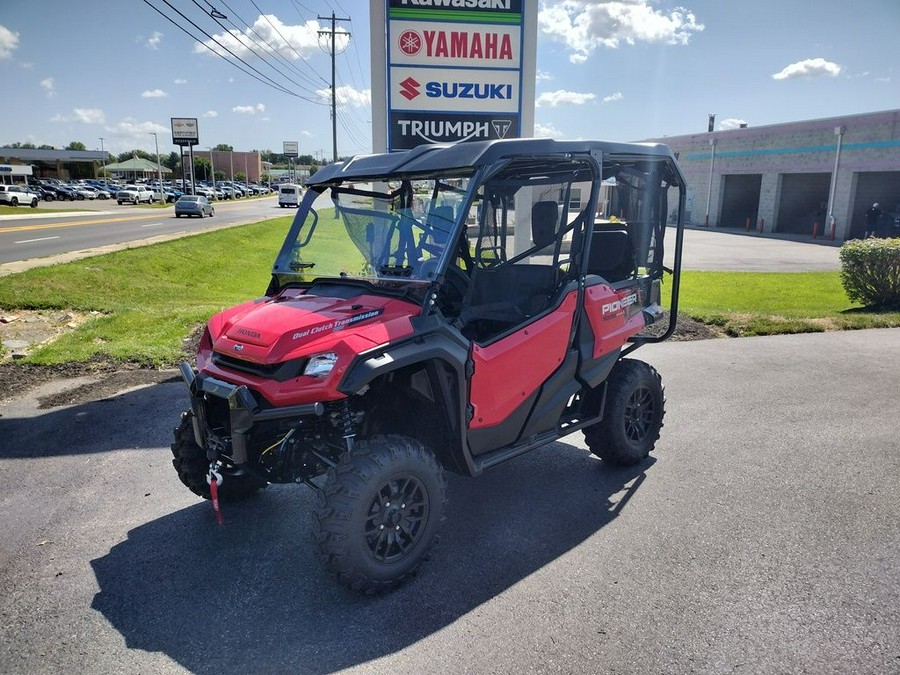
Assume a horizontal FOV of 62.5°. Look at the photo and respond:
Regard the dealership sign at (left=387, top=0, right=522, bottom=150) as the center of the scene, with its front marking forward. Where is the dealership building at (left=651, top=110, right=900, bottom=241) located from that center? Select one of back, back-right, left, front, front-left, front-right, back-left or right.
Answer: back-left

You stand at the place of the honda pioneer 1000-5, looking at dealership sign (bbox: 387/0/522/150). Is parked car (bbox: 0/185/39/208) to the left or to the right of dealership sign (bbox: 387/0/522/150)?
left

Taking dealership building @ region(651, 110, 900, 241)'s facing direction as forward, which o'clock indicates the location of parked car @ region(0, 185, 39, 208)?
The parked car is roughly at 1 o'clock from the dealership building.

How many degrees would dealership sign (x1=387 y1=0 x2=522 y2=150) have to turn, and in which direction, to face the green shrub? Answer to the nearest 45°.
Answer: approximately 90° to its left

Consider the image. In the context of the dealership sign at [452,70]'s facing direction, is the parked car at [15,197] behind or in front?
behind

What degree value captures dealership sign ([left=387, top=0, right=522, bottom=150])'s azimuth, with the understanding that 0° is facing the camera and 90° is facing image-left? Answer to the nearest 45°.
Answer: approximately 0°

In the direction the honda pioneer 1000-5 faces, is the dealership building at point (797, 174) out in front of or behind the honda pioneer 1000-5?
behind

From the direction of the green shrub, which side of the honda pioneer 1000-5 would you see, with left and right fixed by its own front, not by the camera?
back
